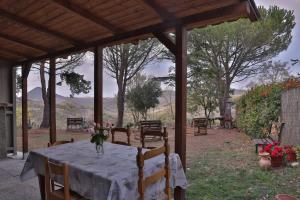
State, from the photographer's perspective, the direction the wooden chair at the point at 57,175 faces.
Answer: facing away from the viewer and to the right of the viewer

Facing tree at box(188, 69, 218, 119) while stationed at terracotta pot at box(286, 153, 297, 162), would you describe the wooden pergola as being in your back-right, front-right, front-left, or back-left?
back-left

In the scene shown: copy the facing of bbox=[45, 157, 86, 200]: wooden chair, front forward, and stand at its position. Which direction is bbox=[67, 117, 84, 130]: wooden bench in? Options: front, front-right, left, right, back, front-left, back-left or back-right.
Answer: front-left

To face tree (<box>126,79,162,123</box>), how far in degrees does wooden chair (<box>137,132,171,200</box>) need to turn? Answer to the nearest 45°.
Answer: approximately 45° to its right

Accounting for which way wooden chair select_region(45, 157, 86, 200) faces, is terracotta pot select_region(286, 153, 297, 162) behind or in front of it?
in front

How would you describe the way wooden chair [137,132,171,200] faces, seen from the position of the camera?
facing away from the viewer and to the left of the viewer

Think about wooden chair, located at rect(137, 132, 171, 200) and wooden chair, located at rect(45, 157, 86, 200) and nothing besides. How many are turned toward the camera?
0

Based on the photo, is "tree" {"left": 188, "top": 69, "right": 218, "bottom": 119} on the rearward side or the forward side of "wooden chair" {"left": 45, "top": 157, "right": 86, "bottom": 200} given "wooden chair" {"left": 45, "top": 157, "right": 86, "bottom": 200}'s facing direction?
on the forward side

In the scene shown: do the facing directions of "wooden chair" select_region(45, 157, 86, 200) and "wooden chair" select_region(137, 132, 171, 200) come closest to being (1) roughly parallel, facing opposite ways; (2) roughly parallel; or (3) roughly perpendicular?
roughly perpendicular
